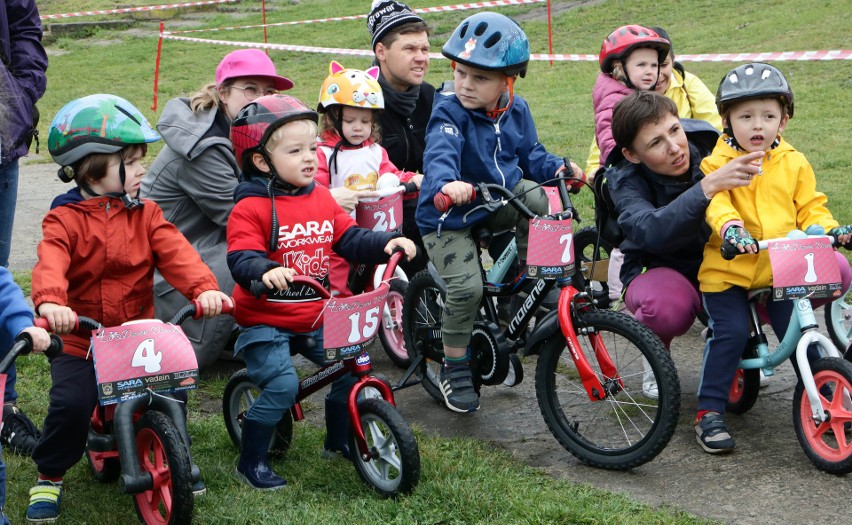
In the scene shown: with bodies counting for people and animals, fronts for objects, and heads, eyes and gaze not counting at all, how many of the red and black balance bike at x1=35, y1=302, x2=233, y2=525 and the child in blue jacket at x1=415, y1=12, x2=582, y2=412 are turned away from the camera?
0

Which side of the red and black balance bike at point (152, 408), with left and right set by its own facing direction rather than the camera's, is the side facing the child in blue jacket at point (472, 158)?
left

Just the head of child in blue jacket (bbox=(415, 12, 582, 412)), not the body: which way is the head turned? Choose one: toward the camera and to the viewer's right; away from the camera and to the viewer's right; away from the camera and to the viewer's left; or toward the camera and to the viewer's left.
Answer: toward the camera and to the viewer's left

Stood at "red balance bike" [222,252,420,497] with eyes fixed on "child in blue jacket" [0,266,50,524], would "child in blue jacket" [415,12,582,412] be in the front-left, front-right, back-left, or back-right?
back-right

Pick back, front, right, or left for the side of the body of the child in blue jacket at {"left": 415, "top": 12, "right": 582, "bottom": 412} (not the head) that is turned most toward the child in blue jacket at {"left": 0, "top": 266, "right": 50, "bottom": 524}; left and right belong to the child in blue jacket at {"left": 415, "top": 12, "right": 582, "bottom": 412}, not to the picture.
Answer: right

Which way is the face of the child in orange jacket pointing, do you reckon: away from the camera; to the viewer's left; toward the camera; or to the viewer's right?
to the viewer's right

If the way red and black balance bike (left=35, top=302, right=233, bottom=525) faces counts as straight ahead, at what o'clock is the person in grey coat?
The person in grey coat is roughly at 8 o'clock from the red and black balance bike.

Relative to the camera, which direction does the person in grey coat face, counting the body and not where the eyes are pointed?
to the viewer's right

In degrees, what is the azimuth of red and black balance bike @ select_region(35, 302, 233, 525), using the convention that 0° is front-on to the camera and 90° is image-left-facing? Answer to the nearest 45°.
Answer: approximately 315°
